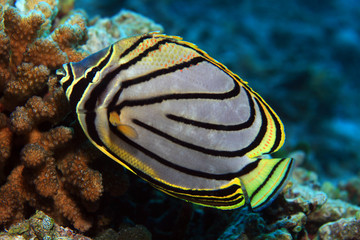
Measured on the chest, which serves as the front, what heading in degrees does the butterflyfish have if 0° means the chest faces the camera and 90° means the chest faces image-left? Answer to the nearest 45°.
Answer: approximately 90°

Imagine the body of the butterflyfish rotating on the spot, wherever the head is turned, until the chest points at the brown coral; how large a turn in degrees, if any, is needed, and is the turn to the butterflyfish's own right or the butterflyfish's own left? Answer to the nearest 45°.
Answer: approximately 45° to the butterflyfish's own right

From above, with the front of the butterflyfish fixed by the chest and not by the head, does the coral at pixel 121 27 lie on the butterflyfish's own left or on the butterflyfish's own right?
on the butterflyfish's own right

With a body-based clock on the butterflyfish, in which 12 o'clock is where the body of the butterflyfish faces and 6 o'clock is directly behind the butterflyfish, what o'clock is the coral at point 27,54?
The coral is roughly at 1 o'clock from the butterflyfish.
